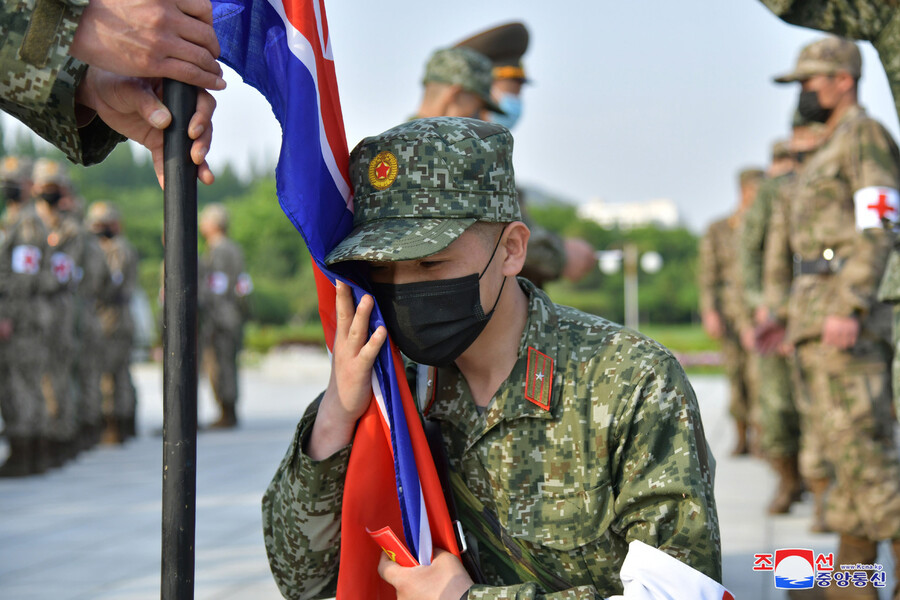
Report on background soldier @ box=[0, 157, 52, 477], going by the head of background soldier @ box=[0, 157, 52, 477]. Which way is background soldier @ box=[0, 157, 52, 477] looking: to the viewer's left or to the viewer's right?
to the viewer's right

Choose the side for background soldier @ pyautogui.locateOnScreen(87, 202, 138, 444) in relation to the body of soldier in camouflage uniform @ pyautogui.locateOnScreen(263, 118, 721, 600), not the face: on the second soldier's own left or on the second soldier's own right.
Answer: on the second soldier's own right

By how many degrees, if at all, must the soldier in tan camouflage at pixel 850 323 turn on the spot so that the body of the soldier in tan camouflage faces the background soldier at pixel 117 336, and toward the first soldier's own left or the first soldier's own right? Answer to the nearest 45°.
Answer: approximately 45° to the first soldier's own right

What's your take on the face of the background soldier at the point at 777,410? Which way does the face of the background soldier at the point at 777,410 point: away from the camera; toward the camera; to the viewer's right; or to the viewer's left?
to the viewer's left

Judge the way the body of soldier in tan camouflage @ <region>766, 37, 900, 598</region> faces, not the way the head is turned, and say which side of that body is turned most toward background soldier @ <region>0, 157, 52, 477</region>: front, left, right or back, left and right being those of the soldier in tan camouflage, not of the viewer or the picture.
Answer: front

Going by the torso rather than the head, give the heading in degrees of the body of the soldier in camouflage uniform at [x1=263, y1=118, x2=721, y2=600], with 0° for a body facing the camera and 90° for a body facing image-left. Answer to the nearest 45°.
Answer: approximately 45°

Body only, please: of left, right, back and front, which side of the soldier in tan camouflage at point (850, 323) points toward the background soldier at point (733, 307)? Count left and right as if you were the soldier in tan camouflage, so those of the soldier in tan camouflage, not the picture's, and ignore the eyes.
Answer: right

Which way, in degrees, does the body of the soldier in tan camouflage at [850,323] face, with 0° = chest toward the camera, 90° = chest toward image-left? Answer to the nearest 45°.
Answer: approximately 90°

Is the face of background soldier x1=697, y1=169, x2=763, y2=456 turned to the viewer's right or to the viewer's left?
to the viewer's left

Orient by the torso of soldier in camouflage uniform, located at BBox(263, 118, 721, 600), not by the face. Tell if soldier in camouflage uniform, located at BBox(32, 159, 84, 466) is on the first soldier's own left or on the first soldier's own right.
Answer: on the first soldier's own right

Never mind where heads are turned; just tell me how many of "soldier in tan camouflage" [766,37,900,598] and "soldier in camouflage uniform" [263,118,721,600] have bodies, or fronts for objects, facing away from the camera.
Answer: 0

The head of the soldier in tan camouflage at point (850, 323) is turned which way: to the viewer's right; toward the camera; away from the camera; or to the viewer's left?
to the viewer's left
